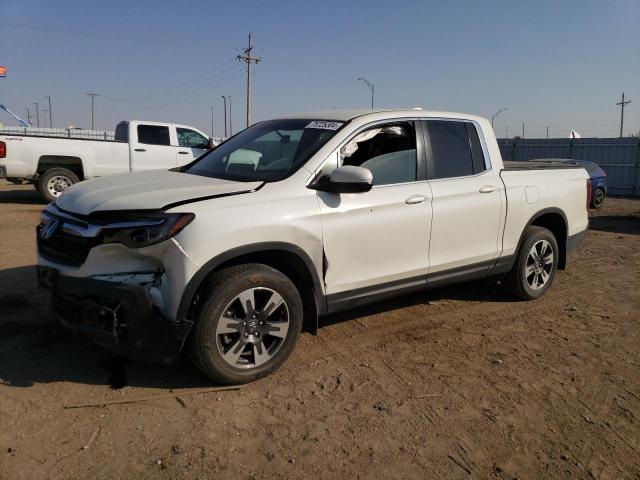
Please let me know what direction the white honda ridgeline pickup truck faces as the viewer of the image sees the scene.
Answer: facing the viewer and to the left of the viewer

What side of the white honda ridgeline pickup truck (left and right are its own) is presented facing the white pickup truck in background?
right

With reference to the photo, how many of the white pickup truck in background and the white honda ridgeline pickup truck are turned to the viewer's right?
1

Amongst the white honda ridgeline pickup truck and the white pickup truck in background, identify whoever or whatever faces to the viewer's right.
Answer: the white pickup truck in background

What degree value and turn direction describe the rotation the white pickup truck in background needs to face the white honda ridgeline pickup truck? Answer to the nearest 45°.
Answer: approximately 90° to its right

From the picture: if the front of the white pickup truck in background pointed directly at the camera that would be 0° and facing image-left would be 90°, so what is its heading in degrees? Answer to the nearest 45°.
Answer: approximately 270°
